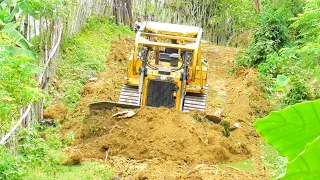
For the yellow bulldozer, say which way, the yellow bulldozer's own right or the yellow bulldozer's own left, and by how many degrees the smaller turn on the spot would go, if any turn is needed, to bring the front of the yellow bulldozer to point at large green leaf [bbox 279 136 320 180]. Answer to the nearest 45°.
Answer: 0° — it already faces it

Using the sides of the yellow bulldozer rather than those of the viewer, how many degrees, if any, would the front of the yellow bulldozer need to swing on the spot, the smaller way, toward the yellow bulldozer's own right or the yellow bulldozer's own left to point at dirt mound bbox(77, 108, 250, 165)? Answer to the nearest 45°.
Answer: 0° — it already faces it

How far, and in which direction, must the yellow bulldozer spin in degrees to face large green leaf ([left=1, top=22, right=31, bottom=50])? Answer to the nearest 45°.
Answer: approximately 45° to its right

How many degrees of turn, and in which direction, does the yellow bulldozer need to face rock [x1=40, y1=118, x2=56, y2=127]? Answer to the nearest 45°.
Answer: approximately 90° to its right

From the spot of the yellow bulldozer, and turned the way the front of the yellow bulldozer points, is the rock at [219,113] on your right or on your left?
on your left

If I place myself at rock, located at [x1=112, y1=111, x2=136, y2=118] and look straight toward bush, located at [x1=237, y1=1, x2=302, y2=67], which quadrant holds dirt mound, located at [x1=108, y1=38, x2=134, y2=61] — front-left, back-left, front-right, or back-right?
front-left

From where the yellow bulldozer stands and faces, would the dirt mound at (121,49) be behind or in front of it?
behind

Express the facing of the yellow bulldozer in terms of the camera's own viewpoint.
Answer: facing the viewer

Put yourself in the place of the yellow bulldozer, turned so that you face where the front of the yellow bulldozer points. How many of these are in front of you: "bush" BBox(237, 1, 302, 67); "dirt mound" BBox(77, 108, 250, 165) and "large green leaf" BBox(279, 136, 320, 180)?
2

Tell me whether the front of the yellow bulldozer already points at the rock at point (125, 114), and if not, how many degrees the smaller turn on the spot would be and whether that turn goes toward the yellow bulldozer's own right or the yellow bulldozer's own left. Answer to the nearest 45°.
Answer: approximately 45° to the yellow bulldozer's own right

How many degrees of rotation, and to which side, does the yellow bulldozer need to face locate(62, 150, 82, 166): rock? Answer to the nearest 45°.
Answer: approximately 45° to its right

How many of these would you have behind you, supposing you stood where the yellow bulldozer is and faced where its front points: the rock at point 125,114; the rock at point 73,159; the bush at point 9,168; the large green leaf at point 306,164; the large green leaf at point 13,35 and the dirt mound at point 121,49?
1

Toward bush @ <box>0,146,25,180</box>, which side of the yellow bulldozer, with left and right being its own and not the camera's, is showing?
front

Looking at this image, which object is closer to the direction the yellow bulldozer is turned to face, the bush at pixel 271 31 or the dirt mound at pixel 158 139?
the dirt mound

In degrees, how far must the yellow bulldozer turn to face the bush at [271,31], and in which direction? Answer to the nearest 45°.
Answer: approximately 135° to its left
